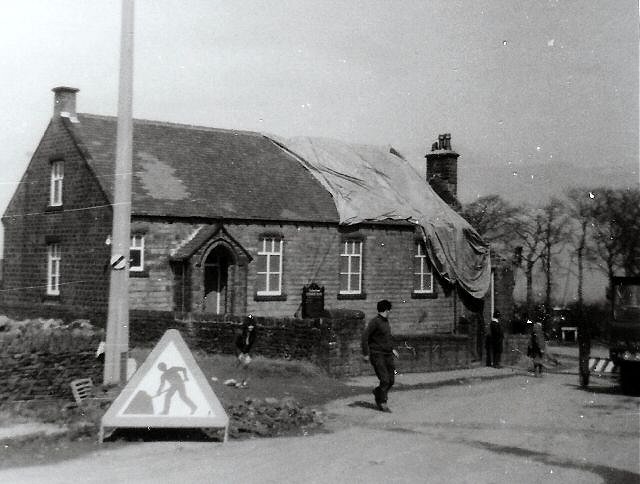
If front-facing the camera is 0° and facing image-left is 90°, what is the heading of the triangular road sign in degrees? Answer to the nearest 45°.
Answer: approximately 0°

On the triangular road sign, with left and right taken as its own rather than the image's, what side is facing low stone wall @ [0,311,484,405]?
back

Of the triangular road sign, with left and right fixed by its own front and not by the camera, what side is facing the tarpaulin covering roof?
back

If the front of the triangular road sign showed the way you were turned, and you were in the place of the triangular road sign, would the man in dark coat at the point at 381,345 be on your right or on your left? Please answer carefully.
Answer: on your left

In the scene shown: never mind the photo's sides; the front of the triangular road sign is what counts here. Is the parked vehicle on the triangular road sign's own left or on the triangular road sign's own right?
on the triangular road sign's own left

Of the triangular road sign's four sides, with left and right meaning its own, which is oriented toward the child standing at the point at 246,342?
back

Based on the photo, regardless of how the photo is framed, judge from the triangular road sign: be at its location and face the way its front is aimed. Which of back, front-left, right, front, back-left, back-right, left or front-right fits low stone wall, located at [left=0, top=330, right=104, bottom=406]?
back-right

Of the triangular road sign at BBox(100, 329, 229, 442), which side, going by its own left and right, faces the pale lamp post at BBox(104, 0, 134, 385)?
back

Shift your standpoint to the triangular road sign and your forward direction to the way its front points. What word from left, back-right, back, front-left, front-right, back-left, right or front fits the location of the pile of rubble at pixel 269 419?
back-left

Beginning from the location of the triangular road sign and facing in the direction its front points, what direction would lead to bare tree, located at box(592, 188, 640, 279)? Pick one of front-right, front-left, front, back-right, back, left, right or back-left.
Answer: back-left
